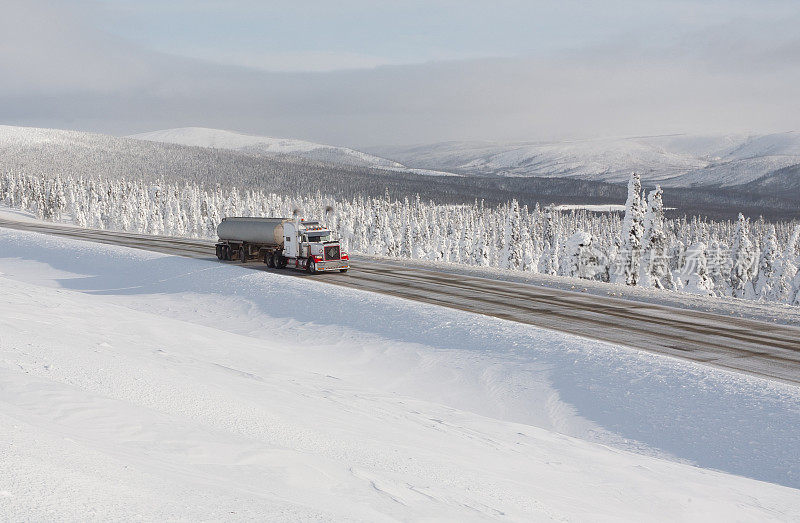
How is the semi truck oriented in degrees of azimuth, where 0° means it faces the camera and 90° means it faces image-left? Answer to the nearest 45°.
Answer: approximately 315°
